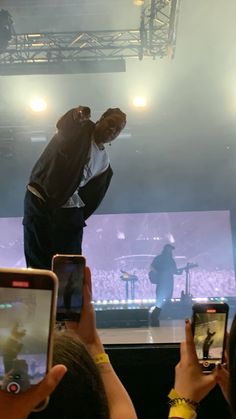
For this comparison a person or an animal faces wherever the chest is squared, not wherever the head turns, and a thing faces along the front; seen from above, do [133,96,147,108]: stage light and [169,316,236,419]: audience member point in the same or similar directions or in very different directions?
very different directions

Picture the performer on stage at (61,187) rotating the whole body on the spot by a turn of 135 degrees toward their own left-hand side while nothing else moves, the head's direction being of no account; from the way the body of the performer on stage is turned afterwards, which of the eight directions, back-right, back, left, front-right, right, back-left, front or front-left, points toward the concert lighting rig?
front

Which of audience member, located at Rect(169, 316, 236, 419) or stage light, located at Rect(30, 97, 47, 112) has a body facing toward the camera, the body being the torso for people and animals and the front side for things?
the stage light

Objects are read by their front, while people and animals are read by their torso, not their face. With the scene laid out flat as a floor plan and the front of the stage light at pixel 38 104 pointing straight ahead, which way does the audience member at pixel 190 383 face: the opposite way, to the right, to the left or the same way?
the opposite way

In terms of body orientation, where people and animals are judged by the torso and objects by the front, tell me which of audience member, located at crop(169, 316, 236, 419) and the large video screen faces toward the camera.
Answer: the large video screen

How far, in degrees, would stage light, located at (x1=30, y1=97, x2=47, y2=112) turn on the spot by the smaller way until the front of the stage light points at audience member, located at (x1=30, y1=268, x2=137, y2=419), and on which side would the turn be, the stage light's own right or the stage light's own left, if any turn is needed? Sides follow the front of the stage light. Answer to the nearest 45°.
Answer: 0° — it already faces them

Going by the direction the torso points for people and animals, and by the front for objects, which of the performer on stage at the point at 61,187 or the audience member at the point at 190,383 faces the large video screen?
the audience member

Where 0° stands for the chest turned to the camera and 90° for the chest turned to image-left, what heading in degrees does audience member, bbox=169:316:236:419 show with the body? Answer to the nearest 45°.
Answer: approximately 180°

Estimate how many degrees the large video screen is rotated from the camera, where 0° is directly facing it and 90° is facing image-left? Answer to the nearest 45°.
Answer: approximately 0°

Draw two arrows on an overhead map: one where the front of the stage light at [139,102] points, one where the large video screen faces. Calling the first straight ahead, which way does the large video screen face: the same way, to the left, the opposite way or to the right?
the same way

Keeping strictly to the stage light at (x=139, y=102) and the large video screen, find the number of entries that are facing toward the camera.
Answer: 2

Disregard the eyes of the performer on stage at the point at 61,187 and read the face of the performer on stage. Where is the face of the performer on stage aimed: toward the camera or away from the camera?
toward the camera

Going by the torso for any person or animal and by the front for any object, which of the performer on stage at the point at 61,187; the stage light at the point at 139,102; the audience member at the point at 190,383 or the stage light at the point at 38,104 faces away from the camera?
the audience member

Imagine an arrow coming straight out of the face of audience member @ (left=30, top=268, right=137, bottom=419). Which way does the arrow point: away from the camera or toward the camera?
away from the camera

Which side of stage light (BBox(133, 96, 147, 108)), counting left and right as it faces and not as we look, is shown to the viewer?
front

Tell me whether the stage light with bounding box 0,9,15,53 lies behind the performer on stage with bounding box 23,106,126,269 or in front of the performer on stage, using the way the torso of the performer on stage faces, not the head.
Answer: behind

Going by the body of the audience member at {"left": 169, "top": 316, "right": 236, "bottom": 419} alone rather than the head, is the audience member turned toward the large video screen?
yes

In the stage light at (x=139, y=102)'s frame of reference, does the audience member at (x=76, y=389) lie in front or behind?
in front
